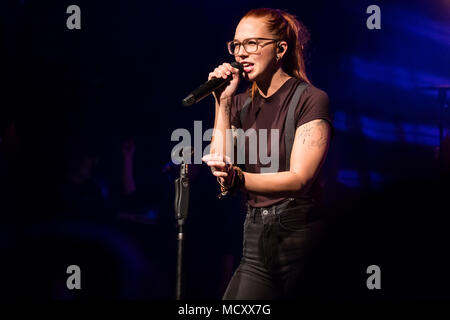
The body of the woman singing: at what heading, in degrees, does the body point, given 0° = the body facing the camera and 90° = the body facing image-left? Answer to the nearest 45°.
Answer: approximately 45°

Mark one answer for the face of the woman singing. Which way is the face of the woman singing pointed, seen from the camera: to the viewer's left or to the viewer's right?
to the viewer's left
